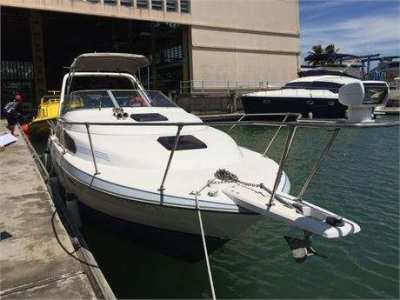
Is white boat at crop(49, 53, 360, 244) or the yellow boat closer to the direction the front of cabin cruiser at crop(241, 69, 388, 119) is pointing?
the yellow boat

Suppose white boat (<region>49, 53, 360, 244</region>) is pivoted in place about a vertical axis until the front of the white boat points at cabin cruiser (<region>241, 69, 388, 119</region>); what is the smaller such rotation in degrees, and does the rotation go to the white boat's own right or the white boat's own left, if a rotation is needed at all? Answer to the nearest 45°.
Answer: approximately 135° to the white boat's own left

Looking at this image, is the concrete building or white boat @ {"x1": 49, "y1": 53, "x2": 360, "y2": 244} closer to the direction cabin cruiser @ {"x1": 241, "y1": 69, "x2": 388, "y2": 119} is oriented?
the concrete building

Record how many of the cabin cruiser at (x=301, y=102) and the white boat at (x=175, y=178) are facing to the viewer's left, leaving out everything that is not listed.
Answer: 1

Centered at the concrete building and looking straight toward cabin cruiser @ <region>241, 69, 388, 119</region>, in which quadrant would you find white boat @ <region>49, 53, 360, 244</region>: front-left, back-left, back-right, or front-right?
front-right

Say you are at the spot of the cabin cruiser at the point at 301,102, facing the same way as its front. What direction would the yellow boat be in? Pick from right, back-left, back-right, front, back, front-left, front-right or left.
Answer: front-left

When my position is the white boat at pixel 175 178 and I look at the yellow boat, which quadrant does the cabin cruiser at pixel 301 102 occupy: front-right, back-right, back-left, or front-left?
front-right

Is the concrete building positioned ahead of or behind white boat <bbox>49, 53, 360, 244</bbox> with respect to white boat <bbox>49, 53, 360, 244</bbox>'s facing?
behind

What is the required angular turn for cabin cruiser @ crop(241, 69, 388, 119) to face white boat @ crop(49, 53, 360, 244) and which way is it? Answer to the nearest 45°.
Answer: approximately 90° to its left

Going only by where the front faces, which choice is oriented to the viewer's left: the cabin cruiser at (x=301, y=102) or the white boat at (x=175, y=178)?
the cabin cruiser

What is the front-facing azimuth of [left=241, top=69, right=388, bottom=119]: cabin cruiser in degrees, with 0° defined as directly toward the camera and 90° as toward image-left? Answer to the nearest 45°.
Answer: approximately 90°

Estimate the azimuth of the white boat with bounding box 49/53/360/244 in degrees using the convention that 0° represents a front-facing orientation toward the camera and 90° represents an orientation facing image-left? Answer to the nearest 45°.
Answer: approximately 315°
